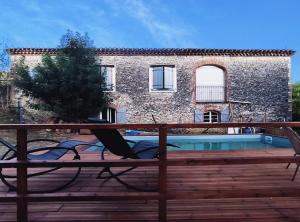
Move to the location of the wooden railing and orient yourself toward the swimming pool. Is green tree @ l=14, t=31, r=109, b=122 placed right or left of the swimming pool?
left

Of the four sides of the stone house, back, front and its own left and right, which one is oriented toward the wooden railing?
front

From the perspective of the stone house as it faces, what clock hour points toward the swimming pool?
The swimming pool is roughly at 12 o'clock from the stone house.

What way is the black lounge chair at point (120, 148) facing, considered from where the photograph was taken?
facing away from the viewer and to the right of the viewer

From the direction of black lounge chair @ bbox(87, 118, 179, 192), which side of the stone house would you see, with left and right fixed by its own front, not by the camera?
front

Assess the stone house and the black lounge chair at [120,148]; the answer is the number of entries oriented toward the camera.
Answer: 1

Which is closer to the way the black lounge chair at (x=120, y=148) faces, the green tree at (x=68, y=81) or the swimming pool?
the swimming pool

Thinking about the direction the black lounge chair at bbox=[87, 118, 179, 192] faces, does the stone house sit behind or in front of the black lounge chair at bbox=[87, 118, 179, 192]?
in front

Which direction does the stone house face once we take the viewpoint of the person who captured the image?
facing the viewer
